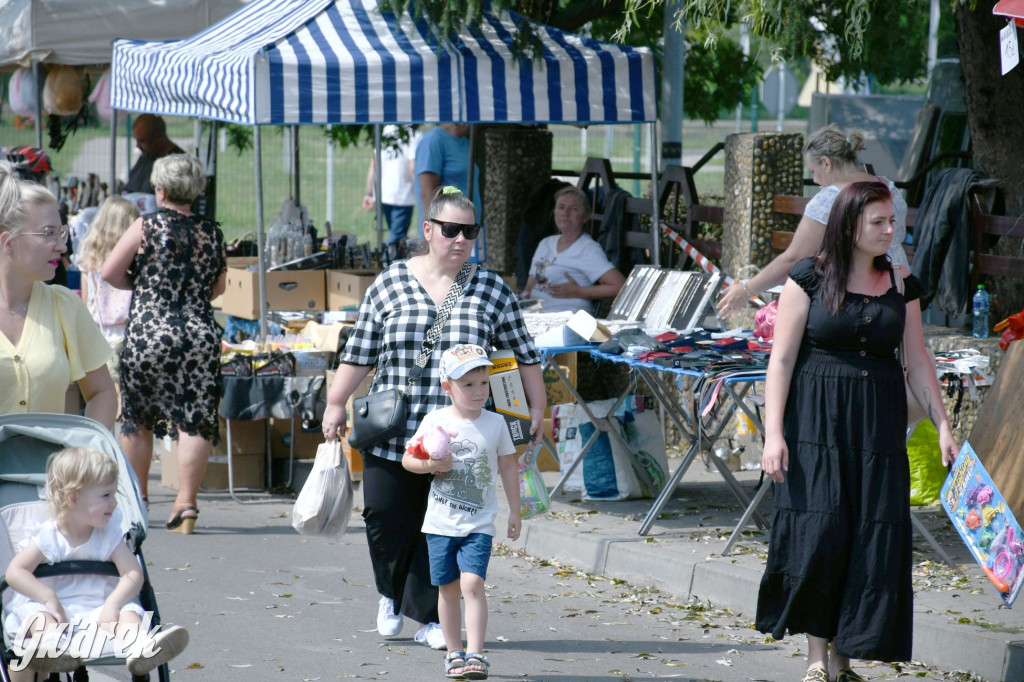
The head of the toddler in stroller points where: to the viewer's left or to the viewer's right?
to the viewer's right

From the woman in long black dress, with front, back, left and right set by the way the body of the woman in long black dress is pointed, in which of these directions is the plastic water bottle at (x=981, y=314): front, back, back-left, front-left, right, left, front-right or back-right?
back-left

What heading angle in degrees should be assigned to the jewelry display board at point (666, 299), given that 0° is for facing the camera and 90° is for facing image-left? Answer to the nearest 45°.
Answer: approximately 45°

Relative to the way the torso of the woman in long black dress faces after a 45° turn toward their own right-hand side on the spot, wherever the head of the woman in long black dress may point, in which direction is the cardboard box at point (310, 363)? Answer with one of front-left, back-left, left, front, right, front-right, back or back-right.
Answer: back-right

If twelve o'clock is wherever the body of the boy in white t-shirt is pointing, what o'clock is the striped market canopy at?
The striped market canopy is roughly at 6 o'clock from the boy in white t-shirt.

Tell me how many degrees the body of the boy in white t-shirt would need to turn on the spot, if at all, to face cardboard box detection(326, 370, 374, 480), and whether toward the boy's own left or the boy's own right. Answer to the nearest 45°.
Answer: approximately 180°

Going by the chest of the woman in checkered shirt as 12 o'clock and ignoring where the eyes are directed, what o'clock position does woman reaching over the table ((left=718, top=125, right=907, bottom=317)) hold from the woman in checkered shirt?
The woman reaching over the table is roughly at 8 o'clock from the woman in checkered shirt.

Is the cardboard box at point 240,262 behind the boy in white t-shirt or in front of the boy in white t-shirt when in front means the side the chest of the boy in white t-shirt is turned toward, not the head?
behind

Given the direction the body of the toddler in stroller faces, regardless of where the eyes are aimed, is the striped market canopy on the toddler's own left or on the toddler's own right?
on the toddler's own left

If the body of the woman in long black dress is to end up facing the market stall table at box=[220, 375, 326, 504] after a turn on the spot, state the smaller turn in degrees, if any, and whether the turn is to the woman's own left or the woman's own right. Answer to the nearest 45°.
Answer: approximately 180°

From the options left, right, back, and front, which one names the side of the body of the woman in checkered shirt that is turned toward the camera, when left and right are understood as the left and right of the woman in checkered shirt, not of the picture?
front

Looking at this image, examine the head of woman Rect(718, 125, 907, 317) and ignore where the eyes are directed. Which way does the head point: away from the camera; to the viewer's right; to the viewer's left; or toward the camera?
to the viewer's left

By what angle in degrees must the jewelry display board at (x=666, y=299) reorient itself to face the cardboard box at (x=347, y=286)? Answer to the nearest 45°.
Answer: approximately 90° to its right

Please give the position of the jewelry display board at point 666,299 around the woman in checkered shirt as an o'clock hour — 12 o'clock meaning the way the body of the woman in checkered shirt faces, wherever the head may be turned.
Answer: The jewelry display board is roughly at 7 o'clock from the woman in checkered shirt.

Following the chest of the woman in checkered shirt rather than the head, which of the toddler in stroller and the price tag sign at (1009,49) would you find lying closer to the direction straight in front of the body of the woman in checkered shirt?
the toddler in stroller

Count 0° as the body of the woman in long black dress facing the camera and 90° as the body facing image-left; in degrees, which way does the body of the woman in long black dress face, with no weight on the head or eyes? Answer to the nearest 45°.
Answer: approximately 315°
